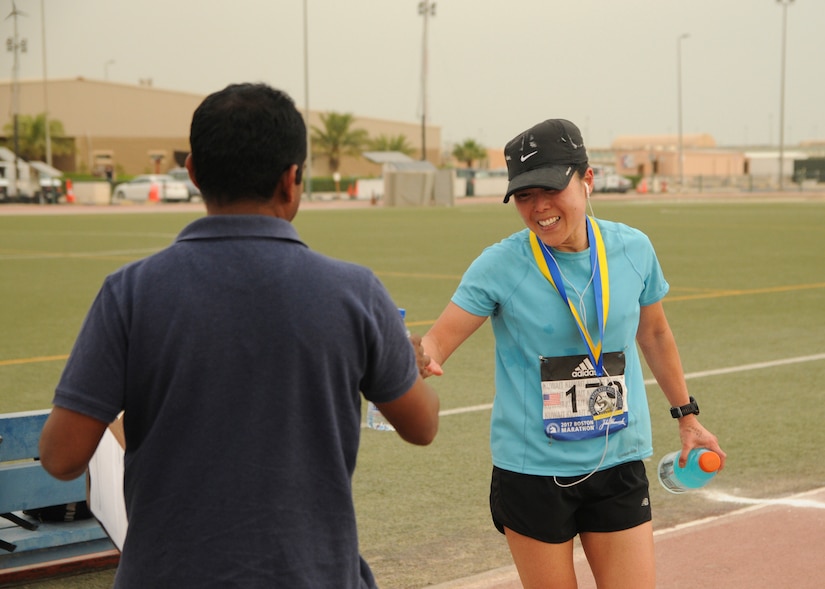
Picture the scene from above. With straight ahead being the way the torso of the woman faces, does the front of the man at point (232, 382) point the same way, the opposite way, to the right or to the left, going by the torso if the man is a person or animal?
the opposite way

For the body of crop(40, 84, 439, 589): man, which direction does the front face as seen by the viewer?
away from the camera

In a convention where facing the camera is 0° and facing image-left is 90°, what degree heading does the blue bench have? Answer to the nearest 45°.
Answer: approximately 315°

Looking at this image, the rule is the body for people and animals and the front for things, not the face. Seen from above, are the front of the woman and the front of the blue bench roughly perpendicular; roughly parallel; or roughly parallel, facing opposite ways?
roughly parallel

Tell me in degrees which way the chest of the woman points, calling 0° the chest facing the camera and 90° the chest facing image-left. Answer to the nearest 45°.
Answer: approximately 0°

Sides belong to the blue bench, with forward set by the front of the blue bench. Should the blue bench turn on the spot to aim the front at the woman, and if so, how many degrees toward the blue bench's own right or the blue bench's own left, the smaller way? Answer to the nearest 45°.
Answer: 0° — it already faces them

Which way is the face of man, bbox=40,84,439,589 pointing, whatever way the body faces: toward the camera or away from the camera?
away from the camera

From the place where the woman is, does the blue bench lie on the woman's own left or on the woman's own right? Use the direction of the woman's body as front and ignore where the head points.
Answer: on the woman's own right
